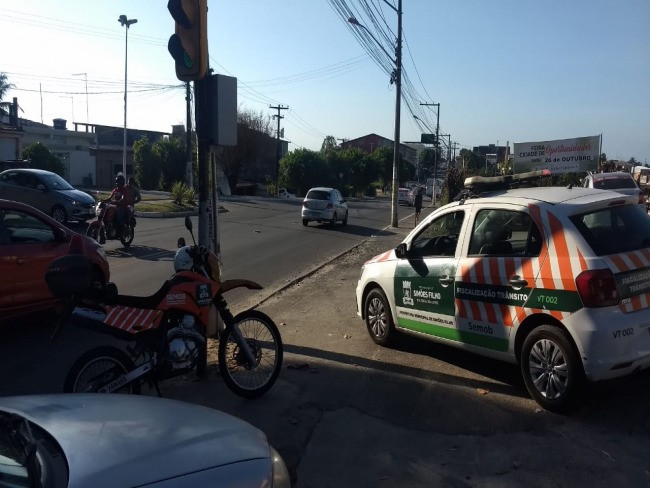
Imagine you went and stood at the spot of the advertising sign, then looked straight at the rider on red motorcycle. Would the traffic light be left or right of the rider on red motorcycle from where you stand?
left

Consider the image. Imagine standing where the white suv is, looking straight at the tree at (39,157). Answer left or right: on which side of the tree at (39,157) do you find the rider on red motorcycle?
left

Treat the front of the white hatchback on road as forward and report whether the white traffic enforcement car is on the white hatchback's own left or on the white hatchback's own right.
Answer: on the white hatchback's own right

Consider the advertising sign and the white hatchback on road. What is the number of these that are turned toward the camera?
1

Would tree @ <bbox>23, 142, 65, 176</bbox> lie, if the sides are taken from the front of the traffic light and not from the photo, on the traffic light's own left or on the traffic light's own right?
on the traffic light's own right

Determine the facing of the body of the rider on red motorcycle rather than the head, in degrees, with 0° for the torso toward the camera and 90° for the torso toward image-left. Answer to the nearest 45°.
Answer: approximately 45°

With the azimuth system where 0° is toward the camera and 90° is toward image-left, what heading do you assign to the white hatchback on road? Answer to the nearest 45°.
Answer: approximately 225°

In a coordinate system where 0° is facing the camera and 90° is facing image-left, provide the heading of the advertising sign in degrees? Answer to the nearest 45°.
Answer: approximately 0°

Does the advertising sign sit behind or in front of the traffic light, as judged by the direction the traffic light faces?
behind

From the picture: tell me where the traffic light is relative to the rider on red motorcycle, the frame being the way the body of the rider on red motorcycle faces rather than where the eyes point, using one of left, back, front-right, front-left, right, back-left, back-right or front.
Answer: front-left

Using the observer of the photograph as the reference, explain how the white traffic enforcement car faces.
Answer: facing away from the viewer and to the left of the viewer

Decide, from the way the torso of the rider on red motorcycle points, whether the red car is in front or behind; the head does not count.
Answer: in front

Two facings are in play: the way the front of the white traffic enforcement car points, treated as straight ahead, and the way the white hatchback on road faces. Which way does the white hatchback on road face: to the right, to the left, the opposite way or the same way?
to the right

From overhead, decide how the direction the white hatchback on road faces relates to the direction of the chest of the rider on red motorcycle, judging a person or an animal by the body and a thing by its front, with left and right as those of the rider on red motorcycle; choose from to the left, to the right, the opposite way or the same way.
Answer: the opposite way
